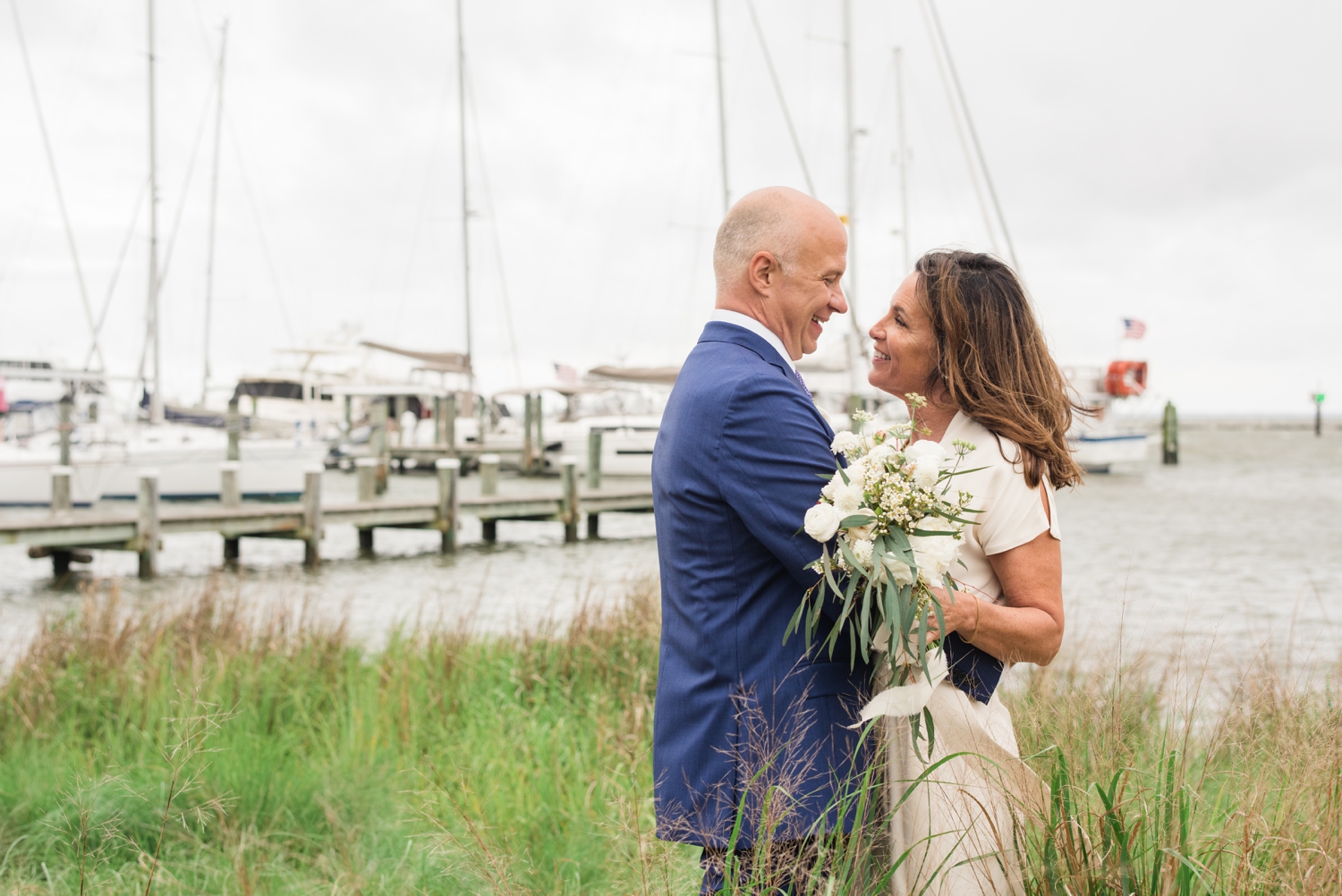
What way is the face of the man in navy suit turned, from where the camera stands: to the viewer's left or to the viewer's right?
to the viewer's right

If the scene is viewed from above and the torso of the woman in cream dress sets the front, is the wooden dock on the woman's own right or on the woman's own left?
on the woman's own right

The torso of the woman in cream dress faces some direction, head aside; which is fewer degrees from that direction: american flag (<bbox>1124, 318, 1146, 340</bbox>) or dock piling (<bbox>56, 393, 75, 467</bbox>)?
the dock piling

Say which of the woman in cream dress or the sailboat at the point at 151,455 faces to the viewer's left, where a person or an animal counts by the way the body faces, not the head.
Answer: the woman in cream dress

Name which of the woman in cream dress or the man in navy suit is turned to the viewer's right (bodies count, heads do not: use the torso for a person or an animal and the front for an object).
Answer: the man in navy suit

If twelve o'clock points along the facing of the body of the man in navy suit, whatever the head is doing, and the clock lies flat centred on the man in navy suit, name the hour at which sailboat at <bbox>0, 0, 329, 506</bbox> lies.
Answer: The sailboat is roughly at 8 o'clock from the man in navy suit.

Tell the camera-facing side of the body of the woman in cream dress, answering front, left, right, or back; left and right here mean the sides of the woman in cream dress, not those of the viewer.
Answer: left

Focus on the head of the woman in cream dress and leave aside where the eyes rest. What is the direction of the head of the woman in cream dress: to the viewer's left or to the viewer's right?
to the viewer's left
